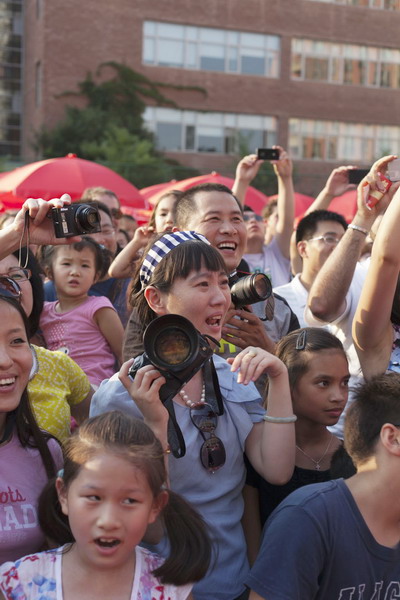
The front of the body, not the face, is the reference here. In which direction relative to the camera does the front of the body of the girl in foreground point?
toward the camera

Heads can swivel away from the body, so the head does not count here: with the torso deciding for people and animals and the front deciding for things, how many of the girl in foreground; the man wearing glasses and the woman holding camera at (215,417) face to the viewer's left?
0

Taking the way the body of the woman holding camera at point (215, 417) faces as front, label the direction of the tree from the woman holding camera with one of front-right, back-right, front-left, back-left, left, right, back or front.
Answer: back-left

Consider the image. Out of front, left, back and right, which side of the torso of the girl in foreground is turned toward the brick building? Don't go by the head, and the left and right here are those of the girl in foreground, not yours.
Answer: back

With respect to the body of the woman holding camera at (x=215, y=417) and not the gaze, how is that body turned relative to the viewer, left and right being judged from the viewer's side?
facing the viewer and to the right of the viewer

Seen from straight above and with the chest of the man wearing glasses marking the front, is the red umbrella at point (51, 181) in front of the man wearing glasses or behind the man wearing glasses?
behind

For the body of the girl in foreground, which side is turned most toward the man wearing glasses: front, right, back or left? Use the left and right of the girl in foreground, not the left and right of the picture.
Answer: back

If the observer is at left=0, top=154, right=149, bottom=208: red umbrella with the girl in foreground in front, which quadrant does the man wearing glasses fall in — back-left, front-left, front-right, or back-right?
front-left

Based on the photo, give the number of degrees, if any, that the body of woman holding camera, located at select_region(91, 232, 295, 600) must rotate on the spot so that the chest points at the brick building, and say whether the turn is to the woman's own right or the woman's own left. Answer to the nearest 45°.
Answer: approximately 135° to the woman's own left

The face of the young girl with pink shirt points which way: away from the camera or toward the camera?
toward the camera

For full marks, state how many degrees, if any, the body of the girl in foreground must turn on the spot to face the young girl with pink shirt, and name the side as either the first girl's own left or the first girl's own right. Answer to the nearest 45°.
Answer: approximately 180°

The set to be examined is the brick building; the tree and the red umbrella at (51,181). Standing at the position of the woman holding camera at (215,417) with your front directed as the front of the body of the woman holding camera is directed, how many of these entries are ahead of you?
0

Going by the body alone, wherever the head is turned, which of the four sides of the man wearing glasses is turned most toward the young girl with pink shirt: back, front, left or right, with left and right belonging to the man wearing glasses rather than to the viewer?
right

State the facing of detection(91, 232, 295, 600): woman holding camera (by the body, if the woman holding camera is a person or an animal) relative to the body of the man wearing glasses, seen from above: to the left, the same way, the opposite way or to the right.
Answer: the same way
